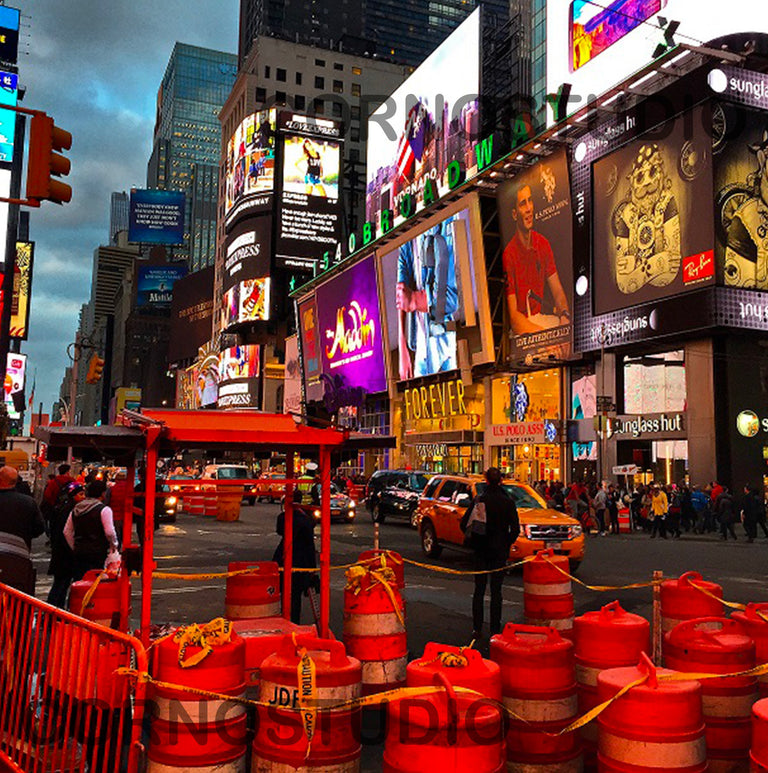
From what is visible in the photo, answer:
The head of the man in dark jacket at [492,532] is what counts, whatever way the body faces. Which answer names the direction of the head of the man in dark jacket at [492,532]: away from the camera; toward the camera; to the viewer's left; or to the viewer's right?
away from the camera

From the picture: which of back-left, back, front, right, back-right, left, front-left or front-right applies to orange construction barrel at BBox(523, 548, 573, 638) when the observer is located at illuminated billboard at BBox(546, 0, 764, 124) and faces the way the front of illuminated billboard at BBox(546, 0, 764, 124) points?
front-left

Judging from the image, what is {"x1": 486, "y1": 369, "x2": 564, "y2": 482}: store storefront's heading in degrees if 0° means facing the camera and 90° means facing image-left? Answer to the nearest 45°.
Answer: approximately 45°

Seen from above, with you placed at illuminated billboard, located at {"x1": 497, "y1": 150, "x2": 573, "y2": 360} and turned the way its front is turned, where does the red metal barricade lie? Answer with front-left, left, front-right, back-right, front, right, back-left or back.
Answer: front-left

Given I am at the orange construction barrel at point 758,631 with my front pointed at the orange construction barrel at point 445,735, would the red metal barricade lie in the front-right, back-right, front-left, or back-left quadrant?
front-right

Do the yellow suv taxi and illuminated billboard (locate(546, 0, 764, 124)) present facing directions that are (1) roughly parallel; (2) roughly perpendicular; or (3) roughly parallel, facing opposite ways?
roughly perpendicular

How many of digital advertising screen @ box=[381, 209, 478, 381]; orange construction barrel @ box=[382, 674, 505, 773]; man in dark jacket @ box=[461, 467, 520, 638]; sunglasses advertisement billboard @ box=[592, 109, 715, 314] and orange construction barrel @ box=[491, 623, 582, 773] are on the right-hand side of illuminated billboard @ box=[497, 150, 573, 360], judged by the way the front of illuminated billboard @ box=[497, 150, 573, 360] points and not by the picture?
1

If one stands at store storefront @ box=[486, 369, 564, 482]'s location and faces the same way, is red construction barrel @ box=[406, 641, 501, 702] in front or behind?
in front

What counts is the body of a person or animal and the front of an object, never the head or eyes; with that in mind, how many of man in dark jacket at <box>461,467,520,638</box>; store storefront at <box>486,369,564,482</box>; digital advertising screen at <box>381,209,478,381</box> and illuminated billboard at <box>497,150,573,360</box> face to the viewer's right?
0

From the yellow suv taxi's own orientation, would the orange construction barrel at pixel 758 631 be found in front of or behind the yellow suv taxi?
in front

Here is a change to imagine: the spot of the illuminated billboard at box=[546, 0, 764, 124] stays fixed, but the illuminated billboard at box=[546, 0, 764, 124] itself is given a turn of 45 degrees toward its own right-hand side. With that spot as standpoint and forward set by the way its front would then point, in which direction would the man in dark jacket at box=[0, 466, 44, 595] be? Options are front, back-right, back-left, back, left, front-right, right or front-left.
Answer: left
